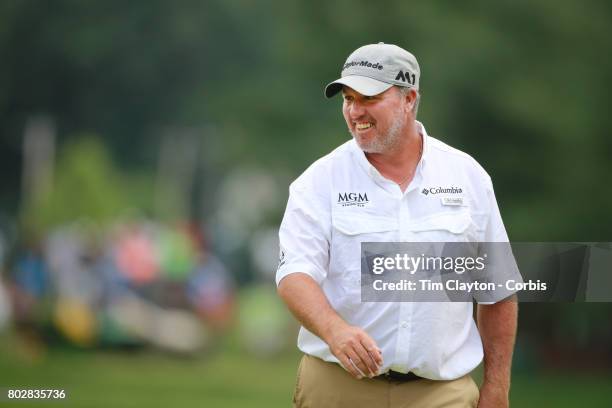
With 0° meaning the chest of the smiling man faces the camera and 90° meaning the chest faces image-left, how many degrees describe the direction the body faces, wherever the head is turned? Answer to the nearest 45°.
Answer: approximately 0°
